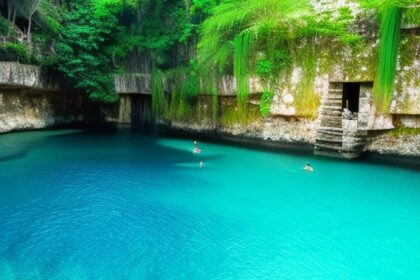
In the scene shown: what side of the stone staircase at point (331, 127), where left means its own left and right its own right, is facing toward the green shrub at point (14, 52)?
right

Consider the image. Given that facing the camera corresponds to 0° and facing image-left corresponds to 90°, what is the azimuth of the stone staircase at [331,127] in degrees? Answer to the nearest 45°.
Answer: approximately 0°

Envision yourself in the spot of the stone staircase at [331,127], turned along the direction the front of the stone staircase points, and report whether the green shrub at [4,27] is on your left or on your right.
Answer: on your right
